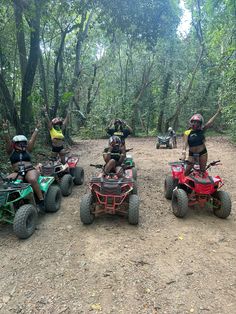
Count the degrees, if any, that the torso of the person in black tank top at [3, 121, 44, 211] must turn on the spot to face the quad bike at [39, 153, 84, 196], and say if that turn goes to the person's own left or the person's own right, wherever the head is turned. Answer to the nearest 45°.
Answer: approximately 135° to the person's own left

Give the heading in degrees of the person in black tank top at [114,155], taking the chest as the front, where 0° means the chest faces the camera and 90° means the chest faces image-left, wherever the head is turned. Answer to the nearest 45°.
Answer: approximately 0°

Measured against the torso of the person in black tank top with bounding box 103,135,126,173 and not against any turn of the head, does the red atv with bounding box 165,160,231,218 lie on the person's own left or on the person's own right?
on the person's own left

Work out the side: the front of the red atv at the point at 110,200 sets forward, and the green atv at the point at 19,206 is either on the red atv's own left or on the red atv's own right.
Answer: on the red atv's own right

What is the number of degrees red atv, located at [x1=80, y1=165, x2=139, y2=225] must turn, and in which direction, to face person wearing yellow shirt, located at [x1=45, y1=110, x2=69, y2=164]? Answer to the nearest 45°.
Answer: approximately 135° to its right
